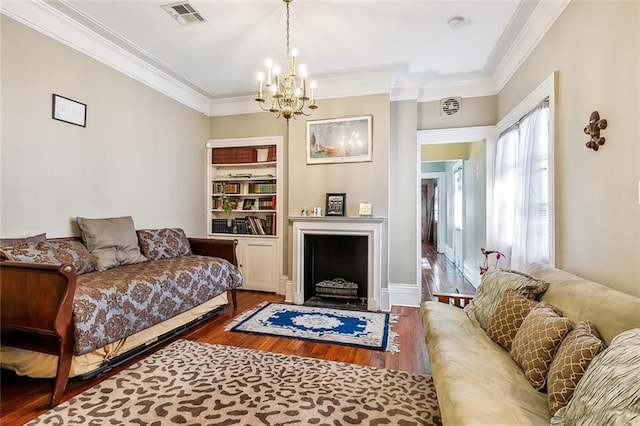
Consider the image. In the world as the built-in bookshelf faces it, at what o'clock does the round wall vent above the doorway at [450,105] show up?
The round wall vent above the doorway is roughly at 10 o'clock from the built-in bookshelf.

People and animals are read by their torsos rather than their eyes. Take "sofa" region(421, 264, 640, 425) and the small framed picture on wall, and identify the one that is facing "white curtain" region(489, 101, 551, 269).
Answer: the small framed picture on wall

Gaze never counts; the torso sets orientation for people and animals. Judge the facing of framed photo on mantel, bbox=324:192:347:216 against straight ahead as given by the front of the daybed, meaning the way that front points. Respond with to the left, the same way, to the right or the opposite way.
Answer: to the right

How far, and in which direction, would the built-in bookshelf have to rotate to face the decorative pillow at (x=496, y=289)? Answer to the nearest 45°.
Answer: approximately 45° to its left

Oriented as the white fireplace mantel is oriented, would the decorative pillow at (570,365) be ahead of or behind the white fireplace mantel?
ahead

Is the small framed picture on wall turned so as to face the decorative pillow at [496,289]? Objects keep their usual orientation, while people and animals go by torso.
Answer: yes

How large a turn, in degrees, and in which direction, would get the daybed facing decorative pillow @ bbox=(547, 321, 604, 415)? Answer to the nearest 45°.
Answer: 0° — it already faces it

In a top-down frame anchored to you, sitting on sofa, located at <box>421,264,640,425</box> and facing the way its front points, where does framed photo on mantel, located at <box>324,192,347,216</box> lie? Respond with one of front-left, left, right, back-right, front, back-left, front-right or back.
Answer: right

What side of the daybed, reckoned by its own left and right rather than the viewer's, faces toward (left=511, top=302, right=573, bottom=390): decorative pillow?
front

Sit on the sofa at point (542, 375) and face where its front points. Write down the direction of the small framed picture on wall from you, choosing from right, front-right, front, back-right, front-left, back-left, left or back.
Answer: front-right

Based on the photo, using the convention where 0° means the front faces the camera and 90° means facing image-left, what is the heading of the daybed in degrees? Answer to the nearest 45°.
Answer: approximately 315°

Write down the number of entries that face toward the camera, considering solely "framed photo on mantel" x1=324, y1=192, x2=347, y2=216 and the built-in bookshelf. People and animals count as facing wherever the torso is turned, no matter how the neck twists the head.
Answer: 2

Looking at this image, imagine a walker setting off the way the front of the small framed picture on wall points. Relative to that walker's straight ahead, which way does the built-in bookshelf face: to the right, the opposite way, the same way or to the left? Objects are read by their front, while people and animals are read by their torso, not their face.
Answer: to the right

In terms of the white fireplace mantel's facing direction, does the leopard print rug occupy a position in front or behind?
in front

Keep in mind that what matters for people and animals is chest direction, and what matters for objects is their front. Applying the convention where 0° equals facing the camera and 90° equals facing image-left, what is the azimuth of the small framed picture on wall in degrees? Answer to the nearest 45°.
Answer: approximately 315°

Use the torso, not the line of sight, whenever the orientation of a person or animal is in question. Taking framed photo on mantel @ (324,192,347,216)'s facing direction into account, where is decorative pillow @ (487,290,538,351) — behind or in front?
in front

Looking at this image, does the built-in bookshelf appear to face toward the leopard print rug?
yes

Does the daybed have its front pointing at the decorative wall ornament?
yes
